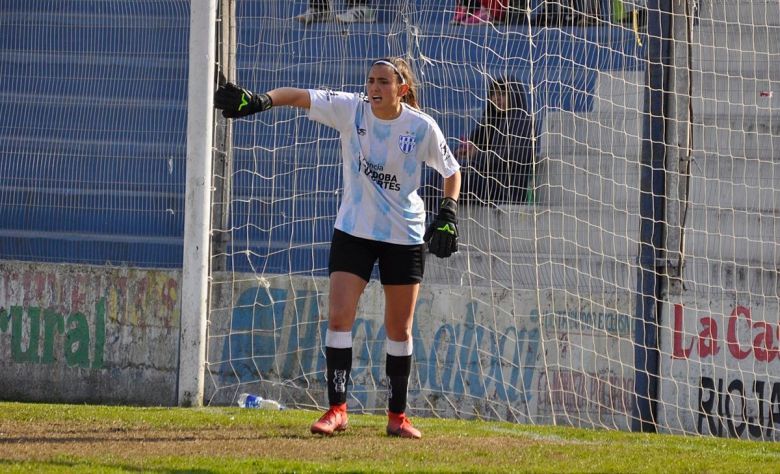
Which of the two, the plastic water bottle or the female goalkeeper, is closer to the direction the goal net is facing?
the female goalkeeper

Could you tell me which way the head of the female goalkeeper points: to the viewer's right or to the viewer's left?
to the viewer's left

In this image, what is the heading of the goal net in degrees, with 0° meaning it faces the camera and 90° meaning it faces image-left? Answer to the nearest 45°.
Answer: approximately 0°

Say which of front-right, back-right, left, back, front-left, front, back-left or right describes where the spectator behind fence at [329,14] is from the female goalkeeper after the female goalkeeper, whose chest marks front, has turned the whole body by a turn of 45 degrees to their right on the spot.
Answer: back-right

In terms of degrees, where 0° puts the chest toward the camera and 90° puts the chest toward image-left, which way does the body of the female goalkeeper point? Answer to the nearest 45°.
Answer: approximately 0°

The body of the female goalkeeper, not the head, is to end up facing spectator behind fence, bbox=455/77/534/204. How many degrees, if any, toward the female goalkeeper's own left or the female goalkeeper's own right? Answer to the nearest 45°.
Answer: approximately 180°

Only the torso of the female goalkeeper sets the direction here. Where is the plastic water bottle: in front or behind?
behind

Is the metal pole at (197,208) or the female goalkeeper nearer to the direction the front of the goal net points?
the female goalkeeper

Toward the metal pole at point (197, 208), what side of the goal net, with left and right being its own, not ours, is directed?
right
